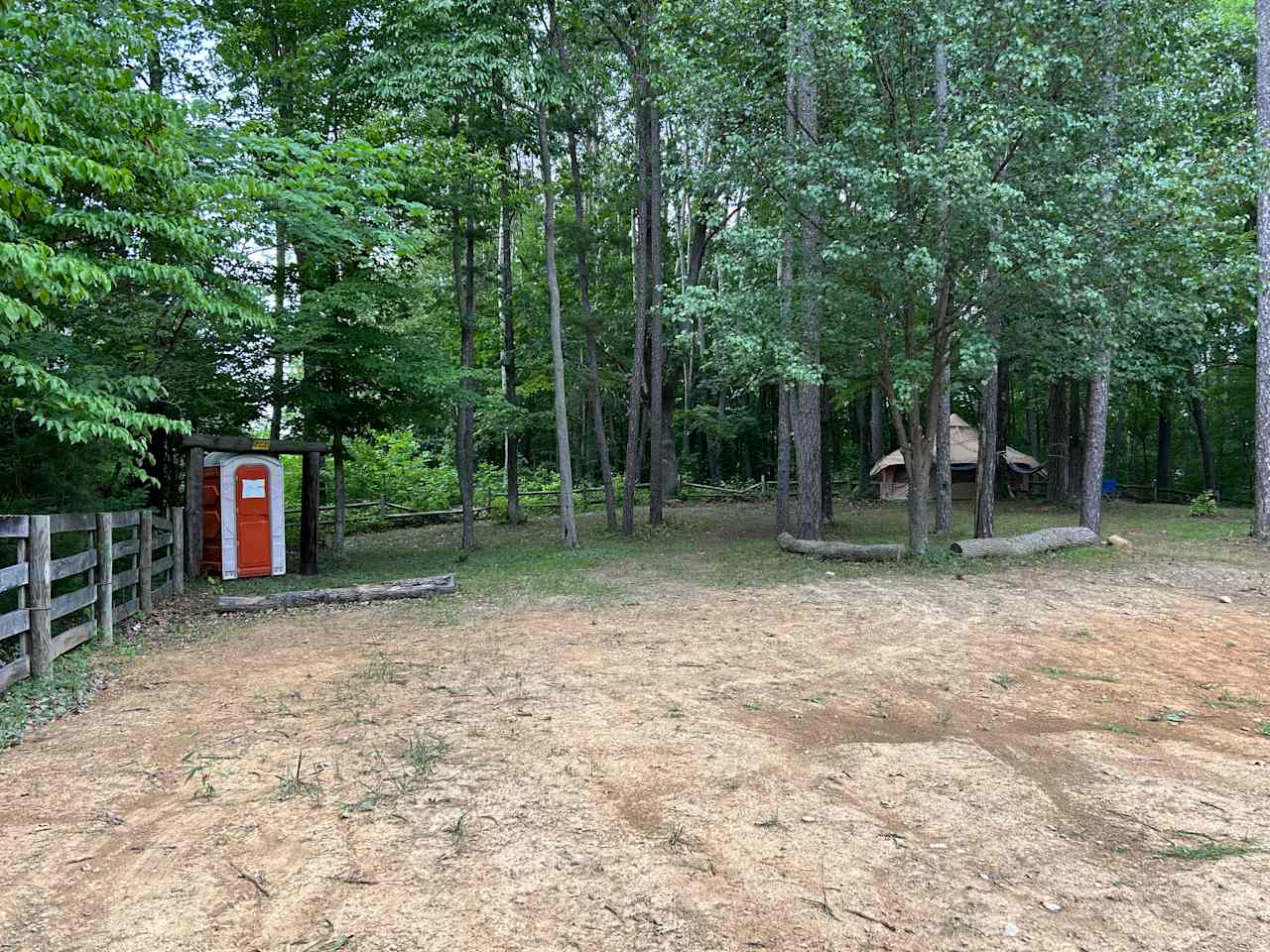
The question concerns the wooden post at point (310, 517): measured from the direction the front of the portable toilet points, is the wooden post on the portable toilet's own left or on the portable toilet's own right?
on the portable toilet's own left

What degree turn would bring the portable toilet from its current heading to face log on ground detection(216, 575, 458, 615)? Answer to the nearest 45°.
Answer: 0° — it already faces it

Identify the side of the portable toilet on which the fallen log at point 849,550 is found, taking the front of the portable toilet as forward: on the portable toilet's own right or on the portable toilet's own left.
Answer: on the portable toilet's own left

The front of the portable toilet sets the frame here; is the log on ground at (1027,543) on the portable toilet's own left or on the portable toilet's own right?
on the portable toilet's own left

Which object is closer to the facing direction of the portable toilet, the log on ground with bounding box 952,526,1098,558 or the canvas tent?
the log on ground

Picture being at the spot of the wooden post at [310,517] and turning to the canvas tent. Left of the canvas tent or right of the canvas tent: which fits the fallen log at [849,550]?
right

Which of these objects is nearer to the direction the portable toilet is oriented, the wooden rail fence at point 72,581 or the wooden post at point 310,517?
the wooden rail fence

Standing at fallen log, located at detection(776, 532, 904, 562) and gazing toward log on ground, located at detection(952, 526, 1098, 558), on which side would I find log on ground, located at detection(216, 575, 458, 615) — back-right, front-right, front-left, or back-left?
back-right
